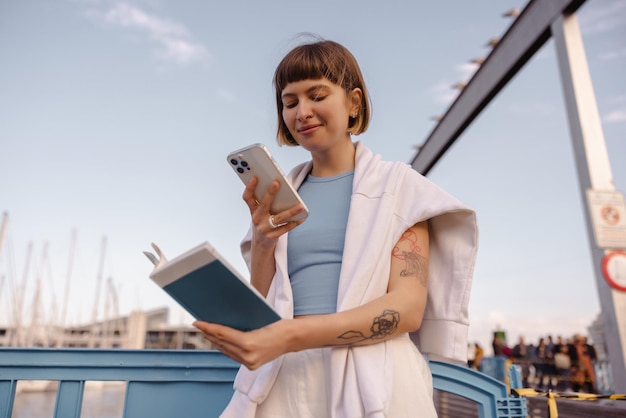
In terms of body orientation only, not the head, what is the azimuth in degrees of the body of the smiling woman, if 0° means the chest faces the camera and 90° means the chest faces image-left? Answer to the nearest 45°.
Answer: approximately 45°

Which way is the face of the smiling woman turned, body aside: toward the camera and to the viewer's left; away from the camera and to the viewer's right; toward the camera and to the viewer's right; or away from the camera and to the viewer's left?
toward the camera and to the viewer's left
